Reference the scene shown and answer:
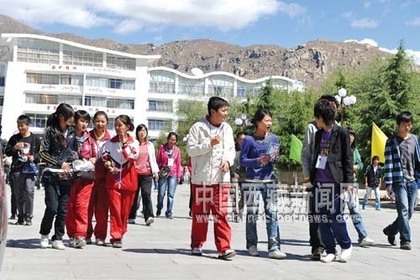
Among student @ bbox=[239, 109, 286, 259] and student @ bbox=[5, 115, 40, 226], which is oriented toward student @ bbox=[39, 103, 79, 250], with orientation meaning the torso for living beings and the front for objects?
student @ bbox=[5, 115, 40, 226]

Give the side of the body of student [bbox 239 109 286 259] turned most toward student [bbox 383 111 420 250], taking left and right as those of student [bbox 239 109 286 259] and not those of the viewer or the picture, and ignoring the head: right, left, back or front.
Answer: left

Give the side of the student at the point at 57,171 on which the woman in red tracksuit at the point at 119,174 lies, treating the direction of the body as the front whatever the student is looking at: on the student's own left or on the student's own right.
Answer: on the student's own left

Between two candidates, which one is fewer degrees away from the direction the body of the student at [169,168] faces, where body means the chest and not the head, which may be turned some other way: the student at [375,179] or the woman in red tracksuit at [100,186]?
the woman in red tracksuit
